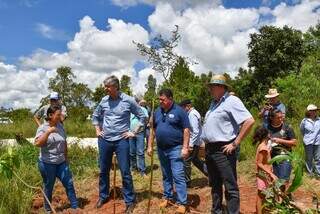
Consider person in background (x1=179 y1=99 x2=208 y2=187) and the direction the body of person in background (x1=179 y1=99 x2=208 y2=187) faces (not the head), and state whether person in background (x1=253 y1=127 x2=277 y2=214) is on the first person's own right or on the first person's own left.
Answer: on the first person's own left

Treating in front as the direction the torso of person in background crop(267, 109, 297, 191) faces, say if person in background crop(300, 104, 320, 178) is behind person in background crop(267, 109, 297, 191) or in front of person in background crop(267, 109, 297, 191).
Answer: behind

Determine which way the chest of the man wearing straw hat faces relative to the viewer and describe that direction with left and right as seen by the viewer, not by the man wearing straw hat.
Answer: facing the viewer and to the left of the viewer

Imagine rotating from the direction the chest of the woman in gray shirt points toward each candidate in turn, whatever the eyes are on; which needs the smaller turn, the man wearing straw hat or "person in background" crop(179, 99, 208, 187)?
the man wearing straw hat

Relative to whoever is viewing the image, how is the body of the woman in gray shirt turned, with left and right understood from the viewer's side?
facing the viewer and to the right of the viewer

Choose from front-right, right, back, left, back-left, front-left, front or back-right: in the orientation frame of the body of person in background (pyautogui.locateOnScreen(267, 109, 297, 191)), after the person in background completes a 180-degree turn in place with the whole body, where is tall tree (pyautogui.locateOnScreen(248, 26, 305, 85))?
front-left

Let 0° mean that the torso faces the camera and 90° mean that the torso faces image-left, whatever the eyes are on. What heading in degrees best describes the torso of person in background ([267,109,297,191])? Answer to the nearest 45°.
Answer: approximately 45°

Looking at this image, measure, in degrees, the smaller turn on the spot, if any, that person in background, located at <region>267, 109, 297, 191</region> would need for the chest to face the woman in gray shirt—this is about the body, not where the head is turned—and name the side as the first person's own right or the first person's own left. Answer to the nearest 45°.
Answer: approximately 45° to the first person's own right

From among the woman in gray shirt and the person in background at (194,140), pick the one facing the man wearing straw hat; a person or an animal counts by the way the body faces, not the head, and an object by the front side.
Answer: the woman in gray shirt
